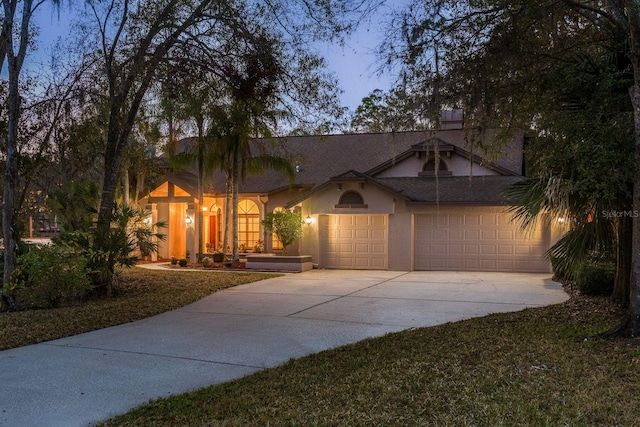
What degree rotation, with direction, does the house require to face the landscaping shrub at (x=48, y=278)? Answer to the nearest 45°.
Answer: approximately 45° to its right

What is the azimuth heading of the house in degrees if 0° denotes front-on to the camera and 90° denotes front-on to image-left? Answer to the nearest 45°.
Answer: approximately 0°

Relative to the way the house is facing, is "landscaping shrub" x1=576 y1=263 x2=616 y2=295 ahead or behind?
ahead
